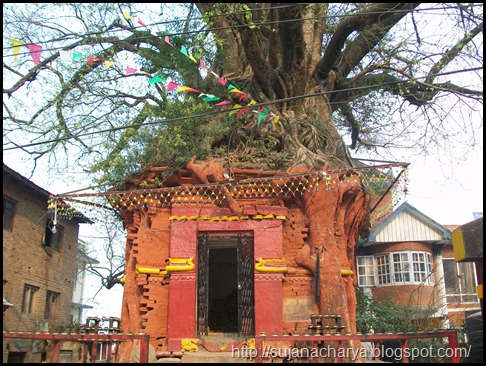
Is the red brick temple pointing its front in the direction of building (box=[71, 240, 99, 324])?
no

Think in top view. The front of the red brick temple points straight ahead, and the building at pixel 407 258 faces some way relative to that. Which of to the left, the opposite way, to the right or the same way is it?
the same way

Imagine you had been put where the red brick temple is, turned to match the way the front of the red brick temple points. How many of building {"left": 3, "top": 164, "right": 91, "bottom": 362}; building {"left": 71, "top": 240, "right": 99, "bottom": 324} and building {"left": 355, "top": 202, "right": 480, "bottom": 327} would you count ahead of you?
0

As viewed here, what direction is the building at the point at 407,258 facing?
toward the camera

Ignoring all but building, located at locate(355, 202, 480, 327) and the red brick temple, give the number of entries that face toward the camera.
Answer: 2

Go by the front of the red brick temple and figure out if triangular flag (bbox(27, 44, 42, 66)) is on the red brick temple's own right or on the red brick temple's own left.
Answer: on the red brick temple's own right

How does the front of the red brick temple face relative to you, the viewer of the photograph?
facing the viewer

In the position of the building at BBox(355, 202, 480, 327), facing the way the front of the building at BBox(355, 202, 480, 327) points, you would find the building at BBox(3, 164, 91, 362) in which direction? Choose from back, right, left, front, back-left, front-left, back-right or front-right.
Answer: front-right

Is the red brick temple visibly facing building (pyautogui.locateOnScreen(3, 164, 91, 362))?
no

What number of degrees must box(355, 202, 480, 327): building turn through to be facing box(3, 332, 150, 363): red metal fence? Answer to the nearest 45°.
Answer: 0° — it already faces it

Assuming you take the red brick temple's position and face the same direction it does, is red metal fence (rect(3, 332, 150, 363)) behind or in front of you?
in front
